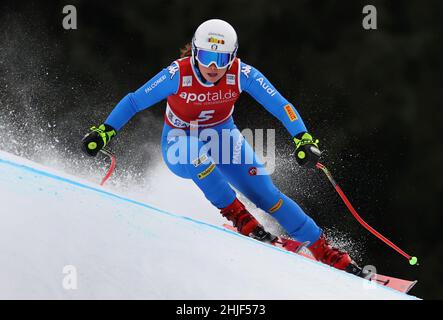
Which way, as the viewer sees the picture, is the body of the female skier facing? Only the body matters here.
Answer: toward the camera

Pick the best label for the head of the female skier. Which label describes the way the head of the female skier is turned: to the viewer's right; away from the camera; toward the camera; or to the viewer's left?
toward the camera
